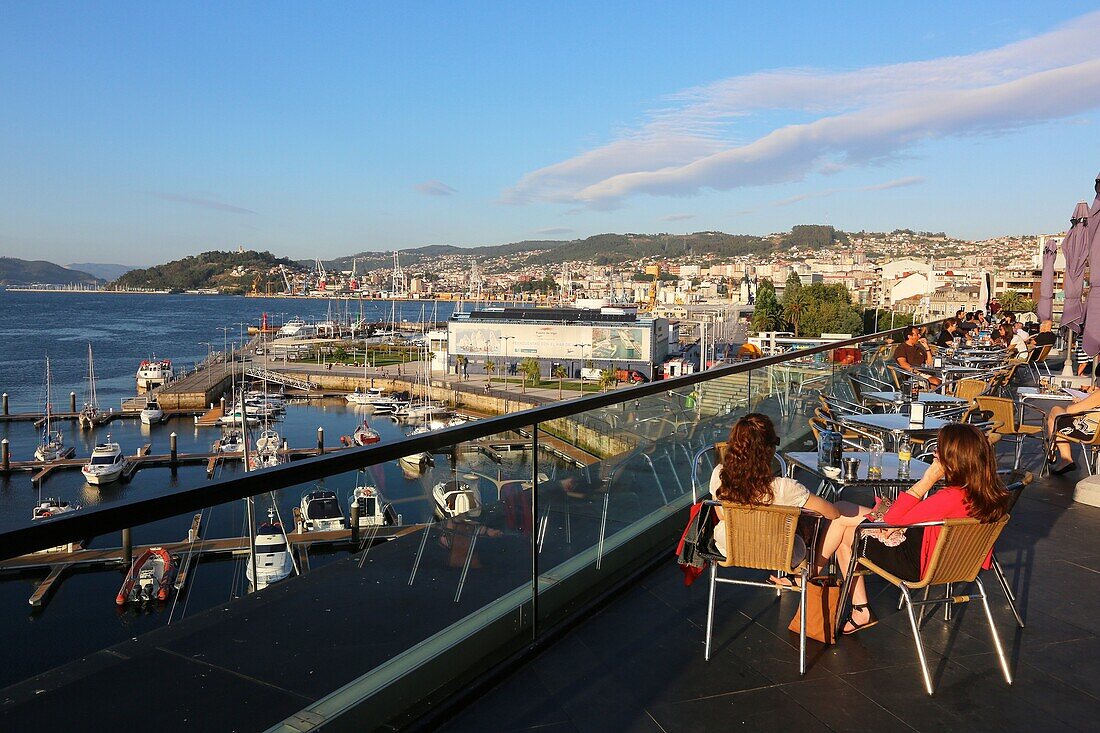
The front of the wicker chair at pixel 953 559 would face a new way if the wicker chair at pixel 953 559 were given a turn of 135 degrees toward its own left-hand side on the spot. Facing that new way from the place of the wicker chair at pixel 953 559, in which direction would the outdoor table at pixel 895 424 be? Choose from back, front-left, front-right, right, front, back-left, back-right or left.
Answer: back

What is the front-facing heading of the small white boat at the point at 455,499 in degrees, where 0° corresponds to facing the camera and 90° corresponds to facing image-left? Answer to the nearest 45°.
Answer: approximately 135°

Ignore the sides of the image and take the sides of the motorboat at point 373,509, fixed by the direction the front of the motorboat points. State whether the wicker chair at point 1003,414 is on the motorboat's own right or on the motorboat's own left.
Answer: on the motorboat's own right

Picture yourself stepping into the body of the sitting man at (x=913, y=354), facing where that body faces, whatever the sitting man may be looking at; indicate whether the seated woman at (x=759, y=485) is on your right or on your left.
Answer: on your right

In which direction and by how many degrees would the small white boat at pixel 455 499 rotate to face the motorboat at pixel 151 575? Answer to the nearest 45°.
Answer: approximately 90° to its left

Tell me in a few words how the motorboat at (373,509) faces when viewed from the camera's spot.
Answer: facing away from the viewer

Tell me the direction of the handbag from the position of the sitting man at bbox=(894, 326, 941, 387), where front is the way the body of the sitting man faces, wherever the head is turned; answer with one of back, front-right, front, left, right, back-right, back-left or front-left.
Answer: front-right

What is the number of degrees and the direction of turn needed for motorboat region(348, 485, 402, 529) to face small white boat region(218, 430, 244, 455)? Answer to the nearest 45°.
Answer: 0° — it already faces it

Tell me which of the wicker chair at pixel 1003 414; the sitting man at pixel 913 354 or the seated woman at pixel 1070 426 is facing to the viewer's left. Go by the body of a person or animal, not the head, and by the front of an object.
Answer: the seated woman

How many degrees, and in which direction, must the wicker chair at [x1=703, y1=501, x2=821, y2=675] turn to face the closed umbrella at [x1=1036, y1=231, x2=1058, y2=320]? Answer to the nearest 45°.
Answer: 0° — it already faces it

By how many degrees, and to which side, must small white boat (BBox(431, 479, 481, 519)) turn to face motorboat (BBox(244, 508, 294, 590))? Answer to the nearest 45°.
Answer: approximately 90° to its left
